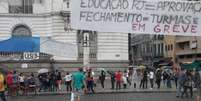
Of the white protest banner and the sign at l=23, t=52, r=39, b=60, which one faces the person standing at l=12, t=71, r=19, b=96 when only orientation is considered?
the sign

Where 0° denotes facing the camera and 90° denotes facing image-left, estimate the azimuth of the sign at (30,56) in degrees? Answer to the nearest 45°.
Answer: approximately 0°

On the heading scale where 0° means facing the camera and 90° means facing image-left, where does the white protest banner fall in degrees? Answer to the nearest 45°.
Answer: approximately 0°

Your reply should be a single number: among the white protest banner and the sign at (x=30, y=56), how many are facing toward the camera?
2

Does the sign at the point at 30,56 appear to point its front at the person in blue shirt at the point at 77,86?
yes
